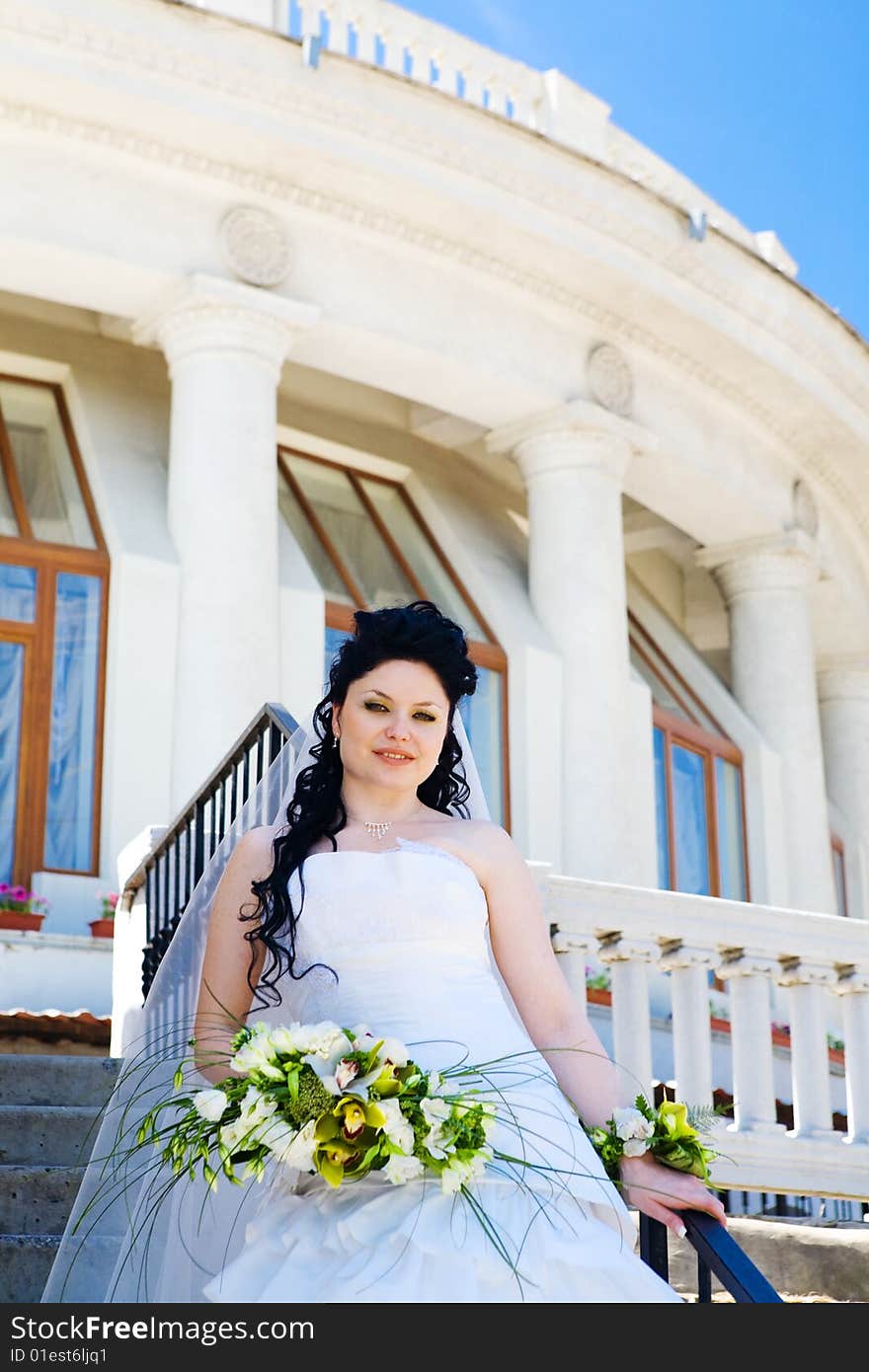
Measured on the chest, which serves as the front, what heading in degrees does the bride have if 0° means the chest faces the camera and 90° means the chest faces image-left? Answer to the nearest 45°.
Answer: approximately 0°

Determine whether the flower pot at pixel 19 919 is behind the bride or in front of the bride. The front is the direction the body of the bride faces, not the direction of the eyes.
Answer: behind

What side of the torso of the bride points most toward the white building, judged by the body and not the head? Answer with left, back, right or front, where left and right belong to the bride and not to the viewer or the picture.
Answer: back

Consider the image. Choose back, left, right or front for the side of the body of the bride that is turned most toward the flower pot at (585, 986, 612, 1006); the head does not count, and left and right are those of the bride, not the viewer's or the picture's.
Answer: back
